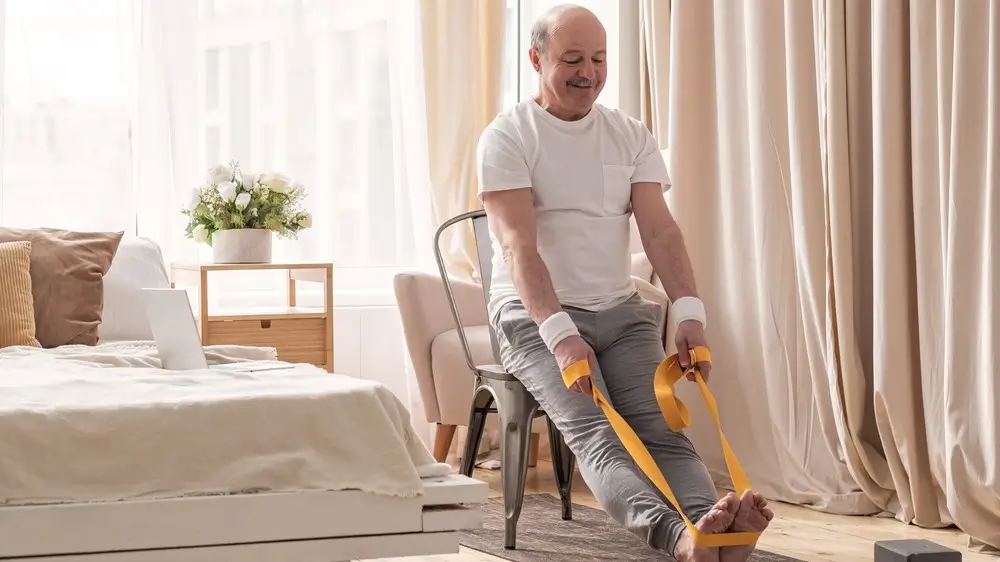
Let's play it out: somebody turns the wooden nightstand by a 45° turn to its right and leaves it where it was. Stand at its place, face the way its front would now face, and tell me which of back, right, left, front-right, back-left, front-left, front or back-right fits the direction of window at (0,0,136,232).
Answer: right

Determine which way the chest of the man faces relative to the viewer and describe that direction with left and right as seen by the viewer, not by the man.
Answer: facing the viewer and to the right of the viewer

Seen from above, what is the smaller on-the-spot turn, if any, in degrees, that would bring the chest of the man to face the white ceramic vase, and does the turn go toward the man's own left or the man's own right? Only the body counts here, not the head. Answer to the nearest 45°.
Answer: approximately 180°

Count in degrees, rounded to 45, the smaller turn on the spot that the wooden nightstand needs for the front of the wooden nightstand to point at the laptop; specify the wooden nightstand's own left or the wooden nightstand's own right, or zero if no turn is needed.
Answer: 0° — it already faces it

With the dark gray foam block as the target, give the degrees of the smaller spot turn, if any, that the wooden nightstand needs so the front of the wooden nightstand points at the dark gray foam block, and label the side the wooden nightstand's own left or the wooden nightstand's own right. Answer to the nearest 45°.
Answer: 0° — it already faces it

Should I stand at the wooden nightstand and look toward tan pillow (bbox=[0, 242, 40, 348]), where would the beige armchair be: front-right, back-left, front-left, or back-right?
back-left

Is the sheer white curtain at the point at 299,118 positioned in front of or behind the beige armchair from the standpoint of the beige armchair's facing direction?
behind
